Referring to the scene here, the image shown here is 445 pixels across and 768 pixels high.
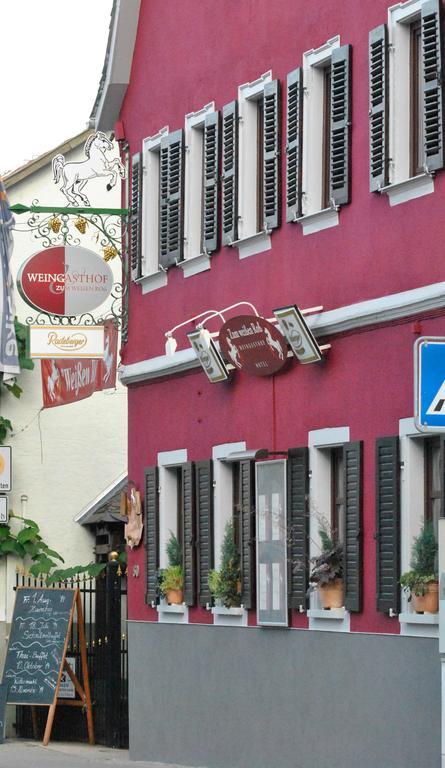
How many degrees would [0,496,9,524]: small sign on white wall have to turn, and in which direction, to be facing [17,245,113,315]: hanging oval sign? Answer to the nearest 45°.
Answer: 0° — it already faces it

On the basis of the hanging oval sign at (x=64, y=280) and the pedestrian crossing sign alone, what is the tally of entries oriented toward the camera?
2

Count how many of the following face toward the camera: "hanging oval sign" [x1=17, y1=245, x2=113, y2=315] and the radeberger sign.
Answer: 2

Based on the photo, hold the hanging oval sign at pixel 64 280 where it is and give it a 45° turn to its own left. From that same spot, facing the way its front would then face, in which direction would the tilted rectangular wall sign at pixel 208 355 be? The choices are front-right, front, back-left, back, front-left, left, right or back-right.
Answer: front

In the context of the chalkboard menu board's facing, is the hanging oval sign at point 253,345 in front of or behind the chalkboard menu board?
in front

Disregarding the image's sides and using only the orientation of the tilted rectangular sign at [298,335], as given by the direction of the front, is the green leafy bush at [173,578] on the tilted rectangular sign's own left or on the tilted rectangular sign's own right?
on the tilted rectangular sign's own right
